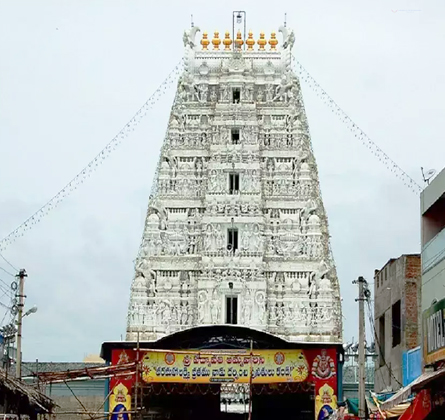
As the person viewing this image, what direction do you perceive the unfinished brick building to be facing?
facing the viewer and to the left of the viewer

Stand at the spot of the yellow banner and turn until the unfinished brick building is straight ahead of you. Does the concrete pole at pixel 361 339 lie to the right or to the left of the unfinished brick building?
right

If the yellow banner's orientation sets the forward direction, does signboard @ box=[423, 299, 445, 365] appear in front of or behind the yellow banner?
in front

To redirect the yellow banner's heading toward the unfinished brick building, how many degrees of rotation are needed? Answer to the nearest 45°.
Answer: approximately 90° to its left

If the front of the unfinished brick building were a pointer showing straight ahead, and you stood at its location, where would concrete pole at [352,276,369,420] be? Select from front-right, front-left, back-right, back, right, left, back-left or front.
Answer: front-left

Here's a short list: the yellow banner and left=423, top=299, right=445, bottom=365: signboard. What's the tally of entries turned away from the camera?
0

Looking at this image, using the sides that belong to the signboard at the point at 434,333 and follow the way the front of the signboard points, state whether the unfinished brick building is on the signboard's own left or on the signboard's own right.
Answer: on the signboard's own right

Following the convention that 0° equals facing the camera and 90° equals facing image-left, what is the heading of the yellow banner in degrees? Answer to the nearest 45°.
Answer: approximately 0°

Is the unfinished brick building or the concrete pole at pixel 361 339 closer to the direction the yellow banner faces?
the concrete pole

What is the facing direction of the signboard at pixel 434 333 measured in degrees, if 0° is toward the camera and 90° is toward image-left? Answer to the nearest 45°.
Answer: approximately 45°
